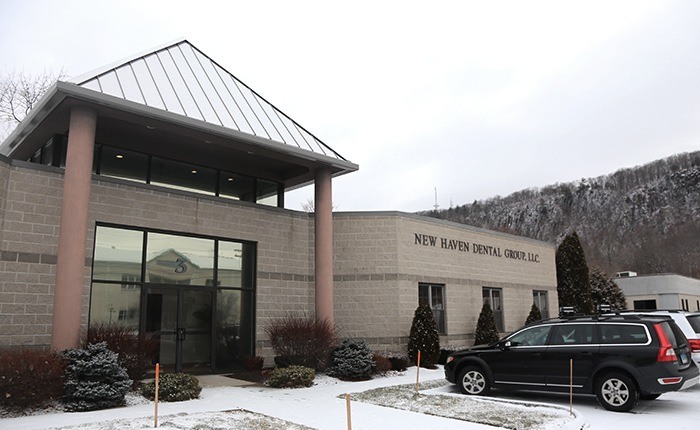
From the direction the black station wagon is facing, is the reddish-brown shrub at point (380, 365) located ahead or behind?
ahead

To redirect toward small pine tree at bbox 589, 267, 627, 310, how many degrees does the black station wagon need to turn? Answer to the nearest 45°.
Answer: approximately 45° to its right

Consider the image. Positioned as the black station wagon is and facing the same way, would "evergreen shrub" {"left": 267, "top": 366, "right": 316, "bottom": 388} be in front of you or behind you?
in front

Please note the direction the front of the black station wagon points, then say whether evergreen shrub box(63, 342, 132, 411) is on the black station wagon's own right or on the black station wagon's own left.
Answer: on the black station wagon's own left

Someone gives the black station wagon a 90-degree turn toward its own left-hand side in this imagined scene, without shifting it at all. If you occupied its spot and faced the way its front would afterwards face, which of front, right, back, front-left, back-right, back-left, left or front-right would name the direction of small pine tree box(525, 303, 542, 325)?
back-right

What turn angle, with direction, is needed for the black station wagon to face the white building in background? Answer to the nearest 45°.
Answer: approximately 45° to its right

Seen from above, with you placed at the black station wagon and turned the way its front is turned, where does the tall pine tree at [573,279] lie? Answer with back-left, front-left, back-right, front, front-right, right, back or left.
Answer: front-right

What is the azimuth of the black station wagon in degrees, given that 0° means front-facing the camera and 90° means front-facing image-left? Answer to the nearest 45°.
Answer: approximately 135°
